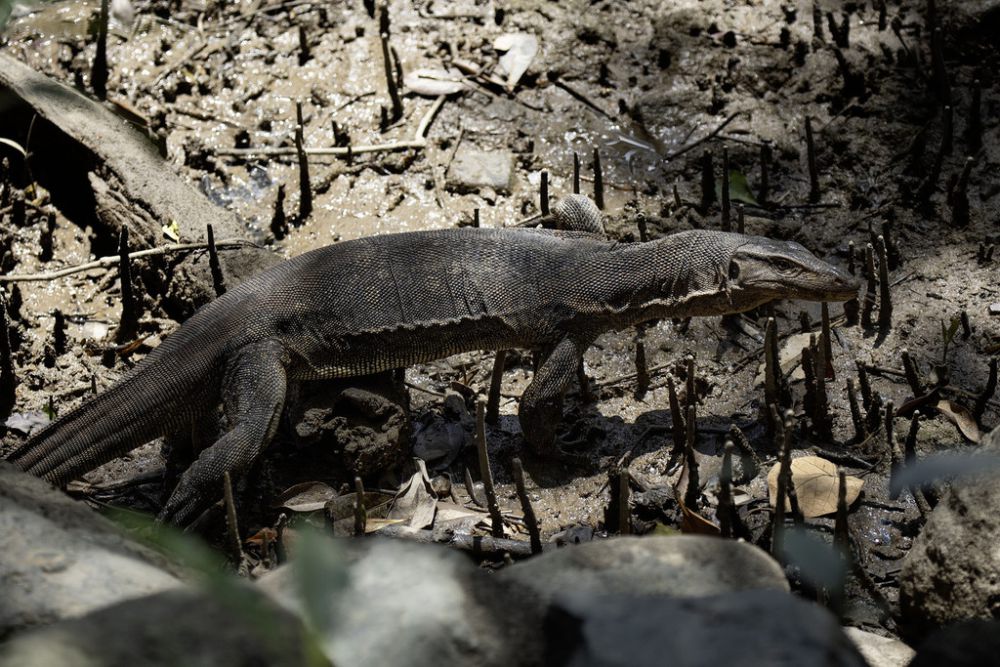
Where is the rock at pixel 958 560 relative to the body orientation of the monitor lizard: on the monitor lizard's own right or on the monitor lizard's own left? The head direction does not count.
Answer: on the monitor lizard's own right

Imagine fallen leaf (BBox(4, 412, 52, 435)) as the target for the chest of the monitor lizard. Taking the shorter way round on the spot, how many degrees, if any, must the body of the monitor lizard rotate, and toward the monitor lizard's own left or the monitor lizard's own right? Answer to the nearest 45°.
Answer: approximately 180°

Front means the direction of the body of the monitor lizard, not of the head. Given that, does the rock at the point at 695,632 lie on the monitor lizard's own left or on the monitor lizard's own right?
on the monitor lizard's own right

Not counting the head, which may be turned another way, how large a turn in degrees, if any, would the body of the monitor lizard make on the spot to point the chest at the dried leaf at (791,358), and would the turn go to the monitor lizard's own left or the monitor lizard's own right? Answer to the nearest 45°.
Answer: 0° — it already faces it

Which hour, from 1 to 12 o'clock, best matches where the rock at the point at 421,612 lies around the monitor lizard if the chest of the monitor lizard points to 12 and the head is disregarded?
The rock is roughly at 3 o'clock from the monitor lizard.

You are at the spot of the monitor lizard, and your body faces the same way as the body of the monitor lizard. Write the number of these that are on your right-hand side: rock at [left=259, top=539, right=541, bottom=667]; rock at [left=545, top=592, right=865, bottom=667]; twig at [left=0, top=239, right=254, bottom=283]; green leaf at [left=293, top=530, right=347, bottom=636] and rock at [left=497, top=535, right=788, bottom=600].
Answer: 4

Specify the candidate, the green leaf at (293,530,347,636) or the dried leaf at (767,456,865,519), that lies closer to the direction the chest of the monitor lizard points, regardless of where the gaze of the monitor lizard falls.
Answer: the dried leaf

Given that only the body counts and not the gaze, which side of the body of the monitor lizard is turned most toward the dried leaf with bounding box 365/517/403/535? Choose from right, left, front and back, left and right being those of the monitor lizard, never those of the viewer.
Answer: right

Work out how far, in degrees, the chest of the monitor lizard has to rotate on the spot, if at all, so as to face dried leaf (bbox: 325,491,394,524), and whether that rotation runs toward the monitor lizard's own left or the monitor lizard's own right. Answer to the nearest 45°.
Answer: approximately 135° to the monitor lizard's own right

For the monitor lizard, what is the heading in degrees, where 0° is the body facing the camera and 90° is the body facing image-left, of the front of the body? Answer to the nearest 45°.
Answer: approximately 270°

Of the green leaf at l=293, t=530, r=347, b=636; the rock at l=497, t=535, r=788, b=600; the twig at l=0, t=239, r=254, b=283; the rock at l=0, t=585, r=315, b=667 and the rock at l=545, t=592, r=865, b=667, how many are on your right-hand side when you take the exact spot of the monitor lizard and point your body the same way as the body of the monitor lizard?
4

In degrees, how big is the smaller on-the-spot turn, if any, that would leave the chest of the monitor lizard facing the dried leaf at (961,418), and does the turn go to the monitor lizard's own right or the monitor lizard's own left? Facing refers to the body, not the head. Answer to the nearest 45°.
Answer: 0° — it already faces it
